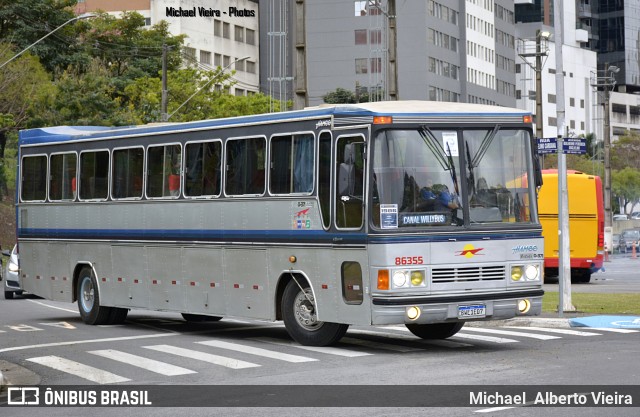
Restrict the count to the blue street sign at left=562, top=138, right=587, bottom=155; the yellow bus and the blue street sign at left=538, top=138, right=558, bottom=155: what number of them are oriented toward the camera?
2

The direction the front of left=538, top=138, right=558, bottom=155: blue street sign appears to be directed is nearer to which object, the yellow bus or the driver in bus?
the driver in bus

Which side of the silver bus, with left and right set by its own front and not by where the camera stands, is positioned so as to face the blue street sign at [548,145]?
left

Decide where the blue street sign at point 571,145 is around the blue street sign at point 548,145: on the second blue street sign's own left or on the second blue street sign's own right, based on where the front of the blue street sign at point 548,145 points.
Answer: on the second blue street sign's own left

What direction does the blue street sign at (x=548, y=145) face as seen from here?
toward the camera

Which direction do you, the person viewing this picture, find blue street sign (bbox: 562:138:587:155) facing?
facing the viewer

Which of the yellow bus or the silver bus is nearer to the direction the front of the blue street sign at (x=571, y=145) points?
the silver bus

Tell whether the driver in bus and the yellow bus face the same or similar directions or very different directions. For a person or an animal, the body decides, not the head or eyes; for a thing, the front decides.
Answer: very different directions

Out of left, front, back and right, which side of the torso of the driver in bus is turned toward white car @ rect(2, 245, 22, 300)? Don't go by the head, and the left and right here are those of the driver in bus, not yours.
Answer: back

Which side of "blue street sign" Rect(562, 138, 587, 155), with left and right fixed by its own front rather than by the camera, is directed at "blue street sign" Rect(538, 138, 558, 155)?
right

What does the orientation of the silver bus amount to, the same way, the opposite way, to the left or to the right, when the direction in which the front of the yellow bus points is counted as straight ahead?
the opposite way

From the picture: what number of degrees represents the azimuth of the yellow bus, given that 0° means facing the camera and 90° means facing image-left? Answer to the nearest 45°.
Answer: approximately 135°

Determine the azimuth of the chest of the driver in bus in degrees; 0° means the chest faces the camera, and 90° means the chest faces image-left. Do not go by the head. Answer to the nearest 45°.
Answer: approximately 315°
